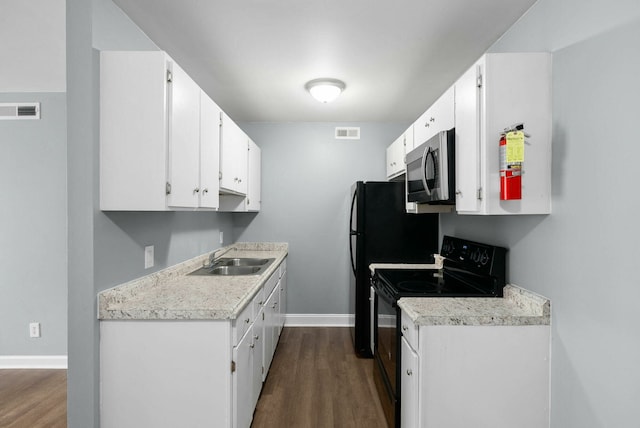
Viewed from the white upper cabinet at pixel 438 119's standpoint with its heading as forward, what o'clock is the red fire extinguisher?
The red fire extinguisher is roughly at 8 o'clock from the white upper cabinet.

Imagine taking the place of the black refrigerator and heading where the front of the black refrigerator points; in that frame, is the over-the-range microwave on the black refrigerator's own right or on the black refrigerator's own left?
on the black refrigerator's own left

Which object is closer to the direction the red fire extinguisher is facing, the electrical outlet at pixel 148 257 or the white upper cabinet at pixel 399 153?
the electrical outlet

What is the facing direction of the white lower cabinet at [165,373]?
to the viewer's right

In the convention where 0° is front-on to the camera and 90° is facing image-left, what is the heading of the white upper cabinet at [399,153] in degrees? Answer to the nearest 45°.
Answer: approximately 90°

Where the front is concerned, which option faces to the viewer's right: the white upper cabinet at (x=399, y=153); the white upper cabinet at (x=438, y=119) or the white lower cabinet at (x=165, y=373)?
the white lower cabinet

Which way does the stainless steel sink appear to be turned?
to the viewer's right

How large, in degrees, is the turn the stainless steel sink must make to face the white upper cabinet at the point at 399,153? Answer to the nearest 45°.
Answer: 0° — it already faces it

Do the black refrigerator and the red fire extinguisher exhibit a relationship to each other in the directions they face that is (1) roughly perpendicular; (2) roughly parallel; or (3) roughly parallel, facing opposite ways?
roughly perpendicular

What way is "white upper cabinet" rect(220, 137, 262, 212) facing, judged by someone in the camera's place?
facing to the right of the viewer

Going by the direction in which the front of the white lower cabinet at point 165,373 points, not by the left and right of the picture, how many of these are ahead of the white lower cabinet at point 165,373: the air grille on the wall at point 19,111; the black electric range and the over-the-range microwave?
2

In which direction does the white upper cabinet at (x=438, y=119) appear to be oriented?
to the viewer's left

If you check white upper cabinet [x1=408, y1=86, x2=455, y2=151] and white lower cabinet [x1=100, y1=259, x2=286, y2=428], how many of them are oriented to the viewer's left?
1
